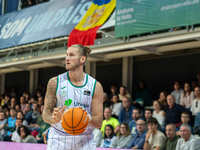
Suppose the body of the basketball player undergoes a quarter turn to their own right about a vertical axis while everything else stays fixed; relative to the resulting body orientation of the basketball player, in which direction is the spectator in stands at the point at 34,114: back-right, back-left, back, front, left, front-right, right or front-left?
right

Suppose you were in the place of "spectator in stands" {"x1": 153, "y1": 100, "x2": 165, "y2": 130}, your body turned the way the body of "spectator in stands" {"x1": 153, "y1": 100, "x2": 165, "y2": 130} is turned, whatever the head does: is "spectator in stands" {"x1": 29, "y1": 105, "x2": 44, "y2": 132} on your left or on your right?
on your right

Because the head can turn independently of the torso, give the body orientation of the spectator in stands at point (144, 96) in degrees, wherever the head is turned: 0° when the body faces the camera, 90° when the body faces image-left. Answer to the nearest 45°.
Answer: approximately 45°

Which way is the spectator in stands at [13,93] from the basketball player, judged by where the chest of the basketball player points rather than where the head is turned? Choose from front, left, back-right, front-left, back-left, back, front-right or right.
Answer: back

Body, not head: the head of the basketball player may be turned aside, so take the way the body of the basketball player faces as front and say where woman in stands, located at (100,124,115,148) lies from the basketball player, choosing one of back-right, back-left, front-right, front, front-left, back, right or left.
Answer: back

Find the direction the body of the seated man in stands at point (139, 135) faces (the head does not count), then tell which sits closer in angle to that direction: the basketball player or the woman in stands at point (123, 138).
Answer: the basketball player

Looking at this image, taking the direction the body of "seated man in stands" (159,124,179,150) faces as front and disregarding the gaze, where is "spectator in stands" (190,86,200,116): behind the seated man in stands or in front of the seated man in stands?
behind

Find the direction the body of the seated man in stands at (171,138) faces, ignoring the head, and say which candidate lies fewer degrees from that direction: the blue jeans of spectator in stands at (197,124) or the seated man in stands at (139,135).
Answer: the seated man in stands
